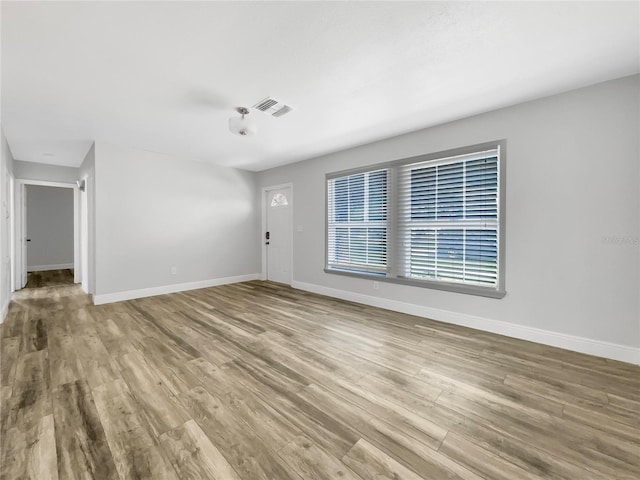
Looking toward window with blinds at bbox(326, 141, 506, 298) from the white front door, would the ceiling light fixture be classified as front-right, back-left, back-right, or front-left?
front-right

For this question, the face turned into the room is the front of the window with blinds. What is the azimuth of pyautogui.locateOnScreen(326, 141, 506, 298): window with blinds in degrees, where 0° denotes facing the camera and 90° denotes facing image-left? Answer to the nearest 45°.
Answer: approximately 45°

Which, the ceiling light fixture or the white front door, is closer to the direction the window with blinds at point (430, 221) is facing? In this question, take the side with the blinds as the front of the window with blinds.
the ceiling light fixture

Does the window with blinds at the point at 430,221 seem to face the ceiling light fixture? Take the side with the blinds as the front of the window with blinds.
yes

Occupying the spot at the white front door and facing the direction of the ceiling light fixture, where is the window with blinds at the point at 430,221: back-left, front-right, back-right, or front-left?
front-left
